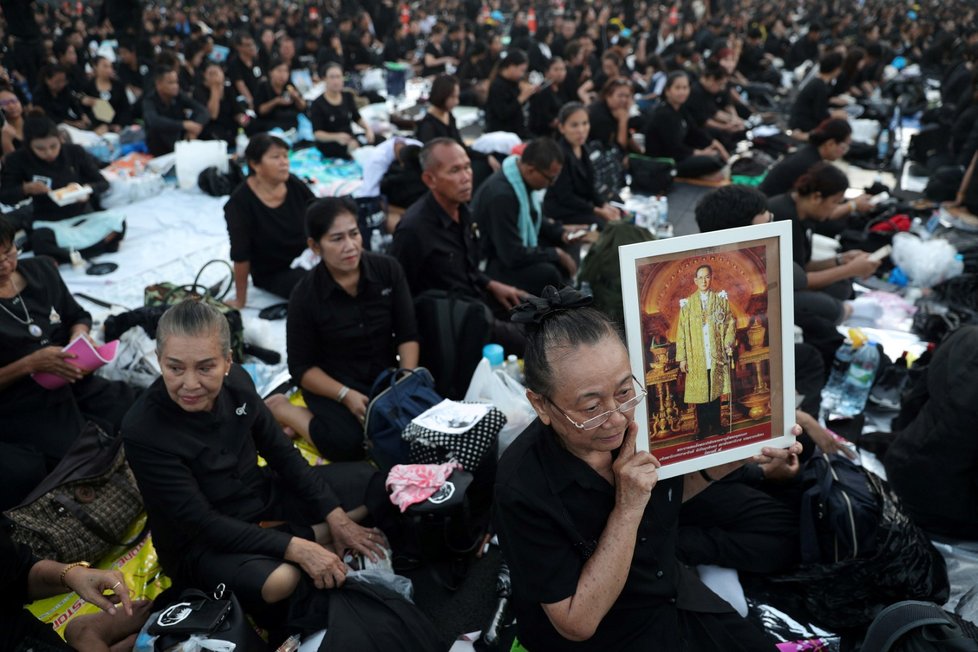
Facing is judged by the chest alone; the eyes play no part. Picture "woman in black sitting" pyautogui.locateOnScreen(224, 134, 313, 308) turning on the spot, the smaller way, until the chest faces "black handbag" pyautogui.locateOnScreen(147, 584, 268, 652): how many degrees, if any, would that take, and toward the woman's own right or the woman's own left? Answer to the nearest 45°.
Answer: approximately 45° to the woman's own right

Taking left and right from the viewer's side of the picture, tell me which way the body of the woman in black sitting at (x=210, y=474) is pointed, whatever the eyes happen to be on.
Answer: facing the viewer and to the right of the viewer

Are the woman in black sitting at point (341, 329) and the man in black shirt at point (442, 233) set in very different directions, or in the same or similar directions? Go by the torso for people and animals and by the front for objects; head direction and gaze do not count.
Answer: same or similar directions

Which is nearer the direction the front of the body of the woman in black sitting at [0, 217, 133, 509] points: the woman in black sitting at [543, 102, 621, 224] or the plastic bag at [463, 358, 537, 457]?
the plastic bag

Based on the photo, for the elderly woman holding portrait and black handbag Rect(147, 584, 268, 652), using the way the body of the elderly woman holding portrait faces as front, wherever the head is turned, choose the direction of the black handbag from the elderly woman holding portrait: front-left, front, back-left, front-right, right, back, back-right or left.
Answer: back-right

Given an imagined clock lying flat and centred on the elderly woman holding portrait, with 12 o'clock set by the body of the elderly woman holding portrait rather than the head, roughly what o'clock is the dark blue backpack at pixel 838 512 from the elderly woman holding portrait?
The dark blue backpack is roughly at 9 o'clock from the elderly woman holding portrait.

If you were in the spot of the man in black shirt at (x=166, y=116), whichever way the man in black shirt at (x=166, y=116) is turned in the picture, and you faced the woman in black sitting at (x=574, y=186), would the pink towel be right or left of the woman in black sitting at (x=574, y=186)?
right

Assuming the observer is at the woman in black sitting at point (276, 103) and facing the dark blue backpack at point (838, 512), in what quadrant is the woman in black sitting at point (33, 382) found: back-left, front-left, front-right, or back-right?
front-right

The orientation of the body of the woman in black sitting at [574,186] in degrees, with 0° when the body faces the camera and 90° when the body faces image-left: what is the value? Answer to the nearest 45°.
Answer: approximately 315°

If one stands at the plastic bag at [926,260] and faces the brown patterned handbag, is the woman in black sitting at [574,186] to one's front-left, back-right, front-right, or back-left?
front-right

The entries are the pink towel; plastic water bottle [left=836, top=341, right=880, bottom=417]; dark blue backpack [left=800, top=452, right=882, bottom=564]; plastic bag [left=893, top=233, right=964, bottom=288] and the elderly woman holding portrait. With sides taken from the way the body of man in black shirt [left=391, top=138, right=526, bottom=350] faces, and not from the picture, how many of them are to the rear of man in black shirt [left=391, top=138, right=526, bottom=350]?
0

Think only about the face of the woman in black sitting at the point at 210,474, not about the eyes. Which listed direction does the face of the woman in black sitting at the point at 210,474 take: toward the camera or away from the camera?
toward the camera

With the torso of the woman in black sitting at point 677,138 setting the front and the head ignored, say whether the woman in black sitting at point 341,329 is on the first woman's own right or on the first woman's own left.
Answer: on the first woman's own right

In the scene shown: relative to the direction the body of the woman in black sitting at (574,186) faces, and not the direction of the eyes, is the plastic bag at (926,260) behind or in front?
in front

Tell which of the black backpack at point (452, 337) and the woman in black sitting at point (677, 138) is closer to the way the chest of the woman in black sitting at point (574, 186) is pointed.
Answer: the black backpack

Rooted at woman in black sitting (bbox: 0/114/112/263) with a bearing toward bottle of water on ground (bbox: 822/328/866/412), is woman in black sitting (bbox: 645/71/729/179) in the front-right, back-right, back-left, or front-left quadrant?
front-left

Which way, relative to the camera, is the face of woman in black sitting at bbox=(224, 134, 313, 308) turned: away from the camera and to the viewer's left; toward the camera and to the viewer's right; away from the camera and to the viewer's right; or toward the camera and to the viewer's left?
toward the camera and to the viewer's right

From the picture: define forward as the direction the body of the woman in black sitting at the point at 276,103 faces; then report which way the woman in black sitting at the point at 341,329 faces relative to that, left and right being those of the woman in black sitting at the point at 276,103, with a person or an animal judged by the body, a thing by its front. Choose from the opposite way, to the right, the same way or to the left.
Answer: the same way

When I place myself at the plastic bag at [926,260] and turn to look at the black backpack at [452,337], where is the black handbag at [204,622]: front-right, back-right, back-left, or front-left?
front-left

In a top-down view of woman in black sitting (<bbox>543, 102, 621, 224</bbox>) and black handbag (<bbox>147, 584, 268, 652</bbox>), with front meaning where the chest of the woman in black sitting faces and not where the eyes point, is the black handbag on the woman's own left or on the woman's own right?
on the woman's own right

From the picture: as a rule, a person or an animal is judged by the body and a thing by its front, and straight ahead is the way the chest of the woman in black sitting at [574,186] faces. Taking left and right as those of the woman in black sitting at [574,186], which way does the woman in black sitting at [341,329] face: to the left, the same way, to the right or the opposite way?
the same way
